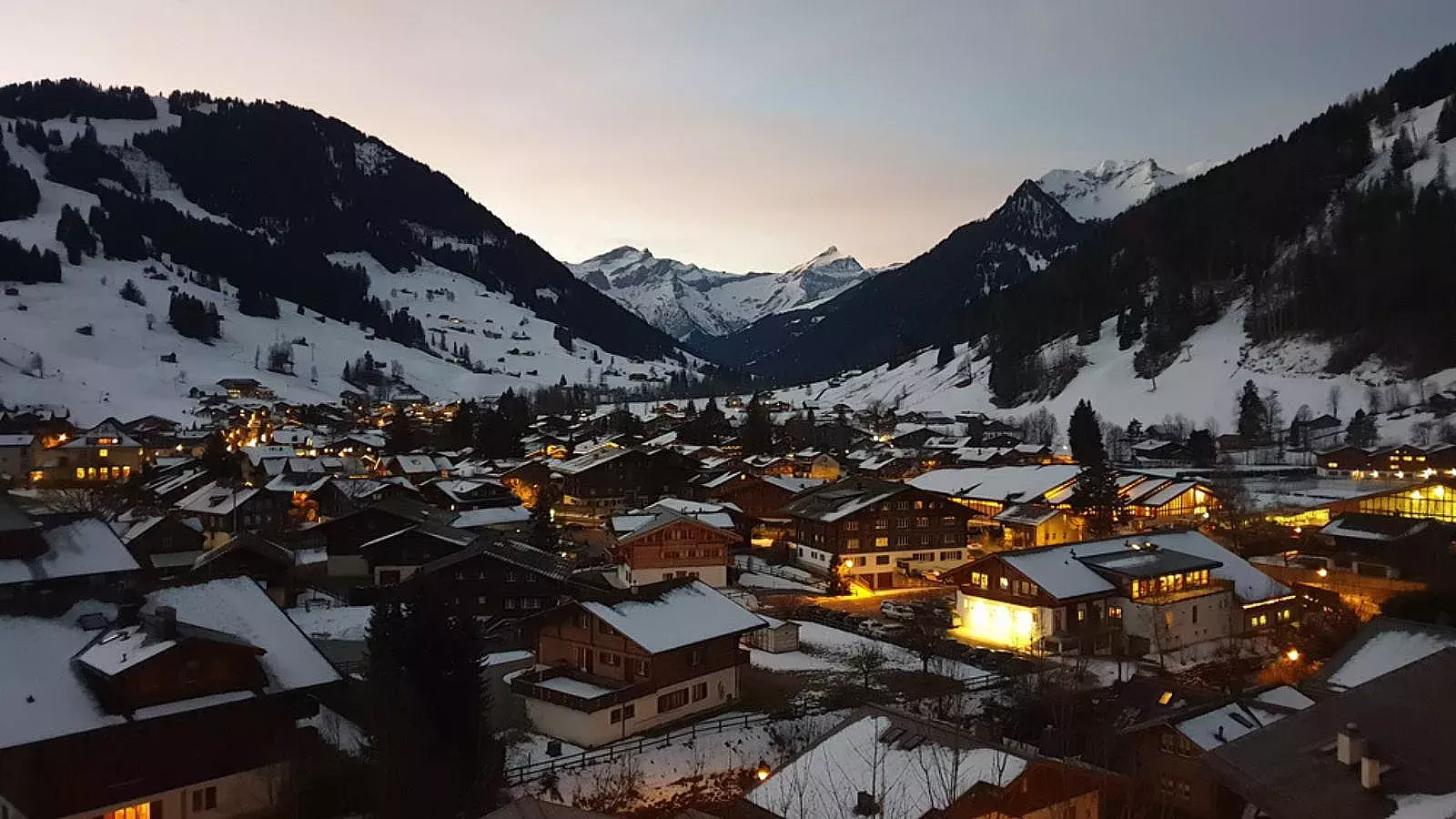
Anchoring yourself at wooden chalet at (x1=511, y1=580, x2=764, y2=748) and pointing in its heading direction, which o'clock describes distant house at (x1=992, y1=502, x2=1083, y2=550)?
The distant house is roughly at 6 o'clock from the wooden chalet.

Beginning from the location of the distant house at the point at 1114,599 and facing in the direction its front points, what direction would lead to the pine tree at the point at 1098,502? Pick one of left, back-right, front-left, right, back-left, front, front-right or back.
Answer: back-right

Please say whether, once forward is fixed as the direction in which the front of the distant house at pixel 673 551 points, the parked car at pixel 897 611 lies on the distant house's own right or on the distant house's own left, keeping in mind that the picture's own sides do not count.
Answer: on the distant house's own left

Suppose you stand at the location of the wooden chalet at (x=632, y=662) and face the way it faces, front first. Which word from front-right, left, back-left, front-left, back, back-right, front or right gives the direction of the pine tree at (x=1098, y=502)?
back

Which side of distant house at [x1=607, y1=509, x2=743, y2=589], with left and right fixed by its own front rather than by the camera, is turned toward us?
front

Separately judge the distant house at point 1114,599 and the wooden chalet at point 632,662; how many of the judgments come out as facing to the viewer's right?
0

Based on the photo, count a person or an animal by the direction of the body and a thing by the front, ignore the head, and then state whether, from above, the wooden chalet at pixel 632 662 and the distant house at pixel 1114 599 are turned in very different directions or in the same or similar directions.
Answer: same or similar directions

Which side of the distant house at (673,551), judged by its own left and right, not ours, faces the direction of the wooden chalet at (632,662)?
front

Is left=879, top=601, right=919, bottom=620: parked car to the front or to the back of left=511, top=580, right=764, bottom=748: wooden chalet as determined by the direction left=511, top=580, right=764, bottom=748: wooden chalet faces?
to the back

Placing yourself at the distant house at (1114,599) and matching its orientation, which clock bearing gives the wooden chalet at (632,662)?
The wooden chalet is roughly at 12 o'clock from the distant house.

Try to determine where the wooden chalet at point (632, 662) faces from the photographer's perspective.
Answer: facing the viewer and to the left of the viewer

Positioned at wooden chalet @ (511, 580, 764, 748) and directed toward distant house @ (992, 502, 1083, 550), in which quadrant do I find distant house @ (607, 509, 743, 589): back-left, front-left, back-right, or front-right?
front-left

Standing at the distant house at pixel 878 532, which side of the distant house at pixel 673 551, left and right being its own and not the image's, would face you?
left

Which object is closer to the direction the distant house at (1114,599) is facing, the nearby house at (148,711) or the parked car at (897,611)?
the nearby house
